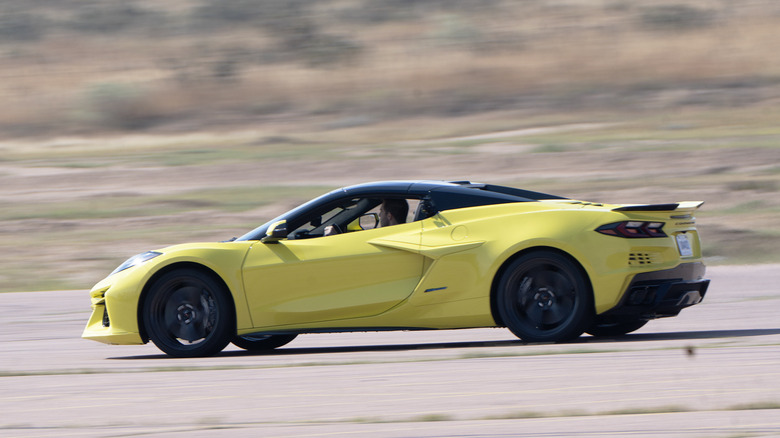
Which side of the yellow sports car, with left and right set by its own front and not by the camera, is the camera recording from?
left
